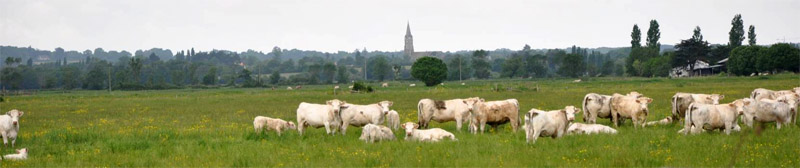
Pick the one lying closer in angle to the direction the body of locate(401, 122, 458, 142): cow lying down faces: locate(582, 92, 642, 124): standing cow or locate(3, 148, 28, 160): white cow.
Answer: the white cow

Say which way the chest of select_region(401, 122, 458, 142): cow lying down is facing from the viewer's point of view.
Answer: to the viewer's left

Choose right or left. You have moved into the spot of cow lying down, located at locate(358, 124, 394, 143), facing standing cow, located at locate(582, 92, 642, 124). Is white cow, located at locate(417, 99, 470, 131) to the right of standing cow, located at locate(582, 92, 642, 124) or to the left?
left

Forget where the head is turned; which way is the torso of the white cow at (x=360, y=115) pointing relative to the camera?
to the viewer's right

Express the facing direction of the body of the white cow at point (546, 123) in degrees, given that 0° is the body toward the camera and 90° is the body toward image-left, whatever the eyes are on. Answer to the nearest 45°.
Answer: approximately 225°
